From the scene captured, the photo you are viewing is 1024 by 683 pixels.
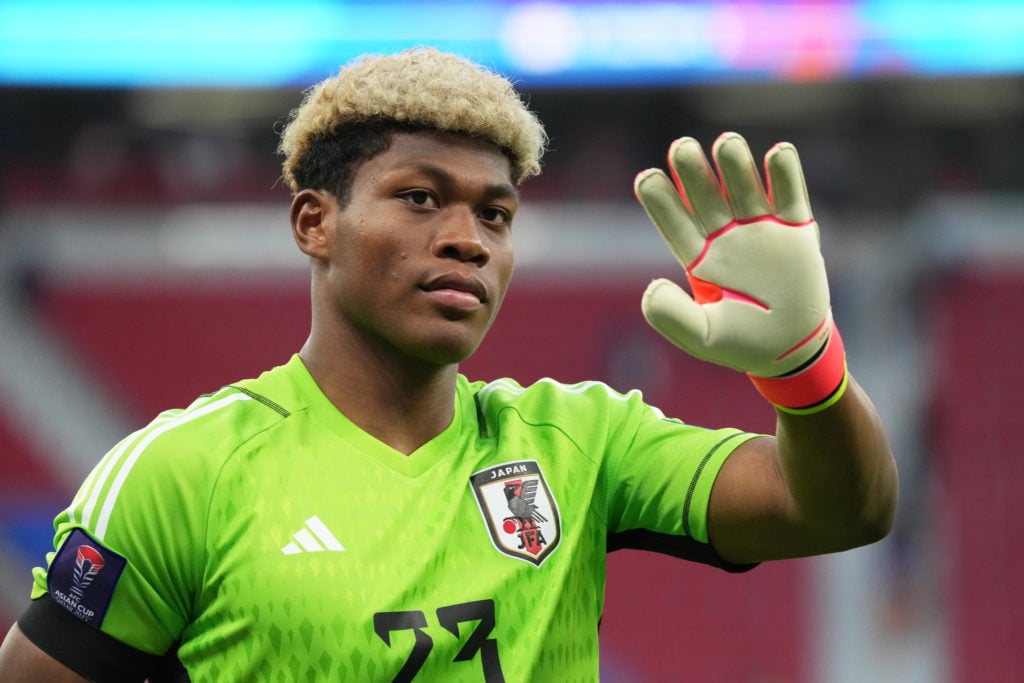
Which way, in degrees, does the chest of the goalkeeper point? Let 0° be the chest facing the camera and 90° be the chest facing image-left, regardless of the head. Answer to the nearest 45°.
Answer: approximately 315°
